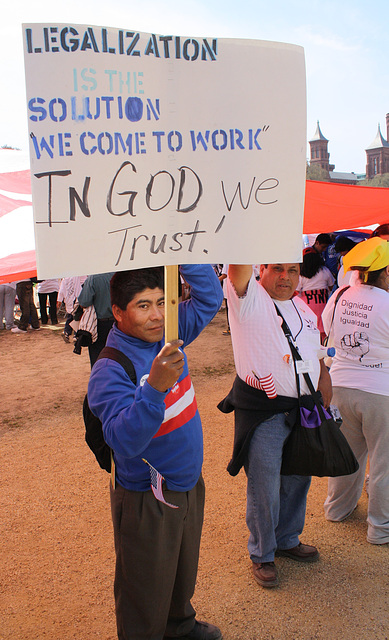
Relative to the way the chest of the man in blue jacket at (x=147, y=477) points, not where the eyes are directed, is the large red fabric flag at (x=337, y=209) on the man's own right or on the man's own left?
on the man's own left

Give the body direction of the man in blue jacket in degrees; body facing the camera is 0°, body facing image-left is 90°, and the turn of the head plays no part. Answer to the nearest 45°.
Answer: approximately 315°

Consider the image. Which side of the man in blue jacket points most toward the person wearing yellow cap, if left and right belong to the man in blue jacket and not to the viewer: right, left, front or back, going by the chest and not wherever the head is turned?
left

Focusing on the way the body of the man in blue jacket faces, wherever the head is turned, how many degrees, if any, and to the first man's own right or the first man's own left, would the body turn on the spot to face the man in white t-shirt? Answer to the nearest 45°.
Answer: approximately 90° to the first man's own left
